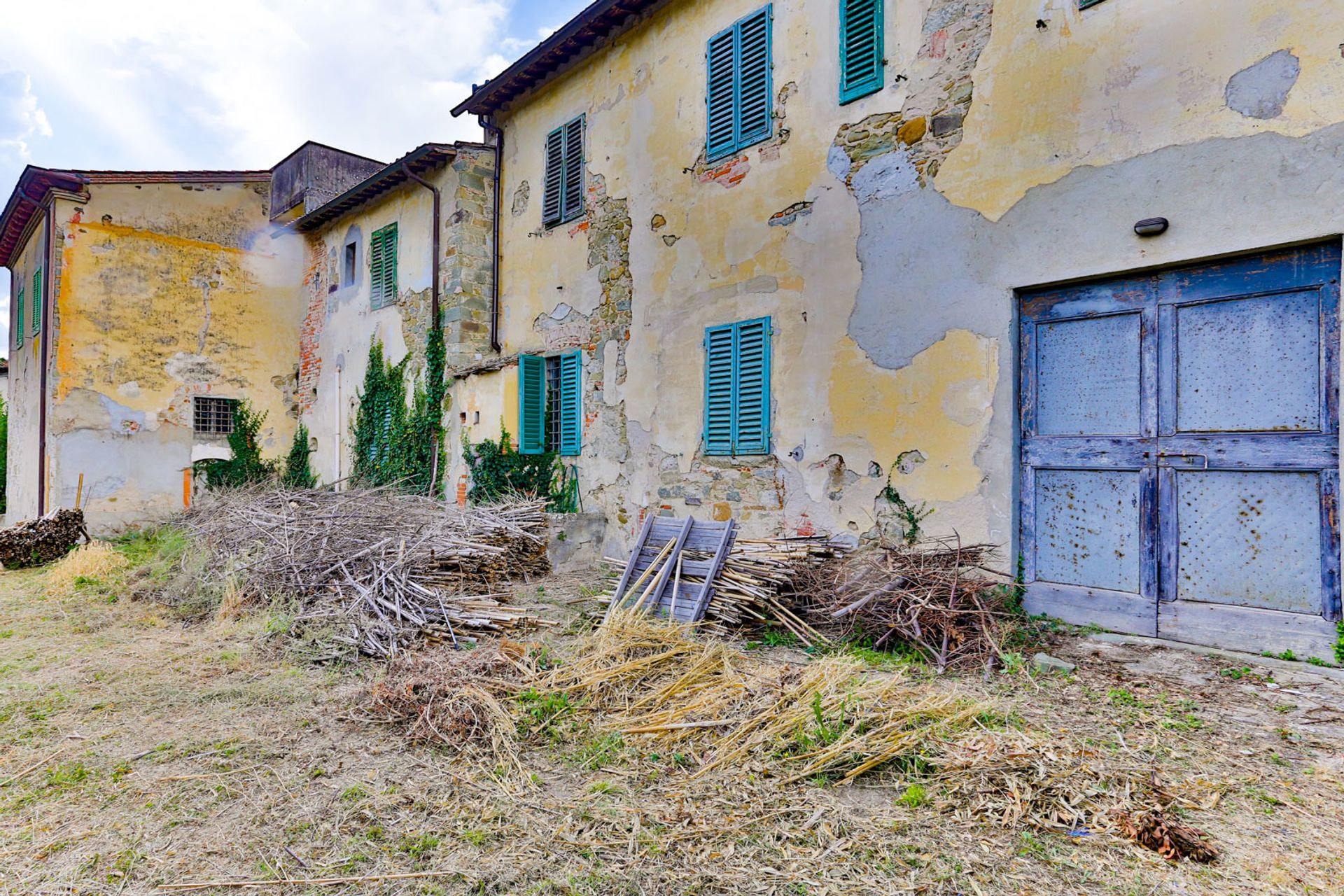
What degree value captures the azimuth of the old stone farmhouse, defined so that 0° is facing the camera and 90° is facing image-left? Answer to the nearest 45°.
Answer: approximately 45°

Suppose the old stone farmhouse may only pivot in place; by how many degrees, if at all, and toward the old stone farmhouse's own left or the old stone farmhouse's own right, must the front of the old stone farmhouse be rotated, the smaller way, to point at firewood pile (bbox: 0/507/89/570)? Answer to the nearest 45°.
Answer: approximately 45° to the old stone farmhouse's own right
